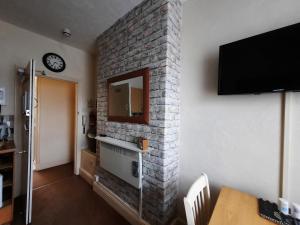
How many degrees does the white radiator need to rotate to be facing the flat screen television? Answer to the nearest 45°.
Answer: approximately 90° to its left

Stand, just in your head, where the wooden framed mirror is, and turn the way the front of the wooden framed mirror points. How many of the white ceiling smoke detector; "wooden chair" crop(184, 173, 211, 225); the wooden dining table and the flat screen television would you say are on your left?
3

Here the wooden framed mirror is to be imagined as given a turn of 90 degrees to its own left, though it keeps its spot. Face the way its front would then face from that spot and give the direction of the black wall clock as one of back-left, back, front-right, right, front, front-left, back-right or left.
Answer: back

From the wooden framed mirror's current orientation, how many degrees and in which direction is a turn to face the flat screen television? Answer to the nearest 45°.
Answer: approximately 90° to its left

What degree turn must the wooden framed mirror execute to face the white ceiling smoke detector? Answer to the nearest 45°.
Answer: approximately 90° to its right

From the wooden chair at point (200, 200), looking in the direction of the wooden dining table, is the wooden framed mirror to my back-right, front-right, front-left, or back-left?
back-left

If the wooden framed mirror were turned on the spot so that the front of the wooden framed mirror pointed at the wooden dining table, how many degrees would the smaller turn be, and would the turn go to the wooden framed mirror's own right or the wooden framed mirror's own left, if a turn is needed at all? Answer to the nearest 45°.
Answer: approximately 90° to the wooden framed mirror's own left

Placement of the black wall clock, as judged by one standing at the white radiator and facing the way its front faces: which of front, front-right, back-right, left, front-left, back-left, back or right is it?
right
